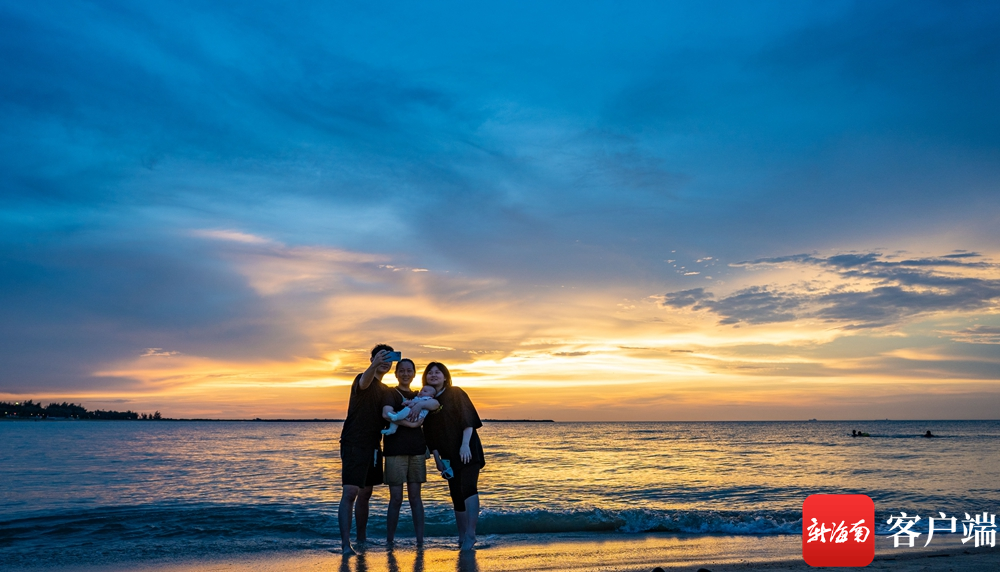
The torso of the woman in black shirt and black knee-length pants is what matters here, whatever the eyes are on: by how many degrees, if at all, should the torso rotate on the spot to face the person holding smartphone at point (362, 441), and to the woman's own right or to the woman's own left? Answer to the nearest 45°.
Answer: approximately 45° to the woman's own right

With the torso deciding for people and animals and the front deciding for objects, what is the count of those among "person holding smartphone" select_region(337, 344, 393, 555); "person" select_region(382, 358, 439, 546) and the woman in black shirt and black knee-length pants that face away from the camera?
0

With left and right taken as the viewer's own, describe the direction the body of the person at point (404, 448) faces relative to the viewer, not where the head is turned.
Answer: facing the viewer

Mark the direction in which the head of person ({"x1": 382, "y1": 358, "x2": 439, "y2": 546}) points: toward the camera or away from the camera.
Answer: toward the camera

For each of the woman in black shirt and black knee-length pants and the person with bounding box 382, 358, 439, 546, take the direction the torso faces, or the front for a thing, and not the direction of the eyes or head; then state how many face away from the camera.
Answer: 0

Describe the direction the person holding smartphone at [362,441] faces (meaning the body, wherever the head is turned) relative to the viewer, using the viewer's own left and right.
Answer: facing the viewer and to the right of the viewer

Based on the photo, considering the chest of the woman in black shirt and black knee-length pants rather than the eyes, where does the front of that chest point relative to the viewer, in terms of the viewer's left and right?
facing the viewer and to the left of the viewer

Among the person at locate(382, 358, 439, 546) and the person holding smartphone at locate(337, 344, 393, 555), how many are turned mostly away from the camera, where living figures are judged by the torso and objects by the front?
0

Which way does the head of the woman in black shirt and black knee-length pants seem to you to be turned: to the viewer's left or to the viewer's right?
to the viewer's left
